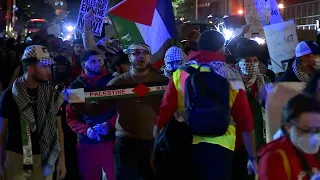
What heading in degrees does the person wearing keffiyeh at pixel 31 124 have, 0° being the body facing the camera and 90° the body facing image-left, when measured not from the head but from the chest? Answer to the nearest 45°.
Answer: approximately 315°

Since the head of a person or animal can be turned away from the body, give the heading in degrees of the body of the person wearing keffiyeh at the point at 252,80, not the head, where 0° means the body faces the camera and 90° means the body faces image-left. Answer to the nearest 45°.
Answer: approximately 0°

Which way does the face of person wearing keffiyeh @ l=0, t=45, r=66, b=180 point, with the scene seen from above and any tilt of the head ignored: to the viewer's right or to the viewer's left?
to the viewer's right
